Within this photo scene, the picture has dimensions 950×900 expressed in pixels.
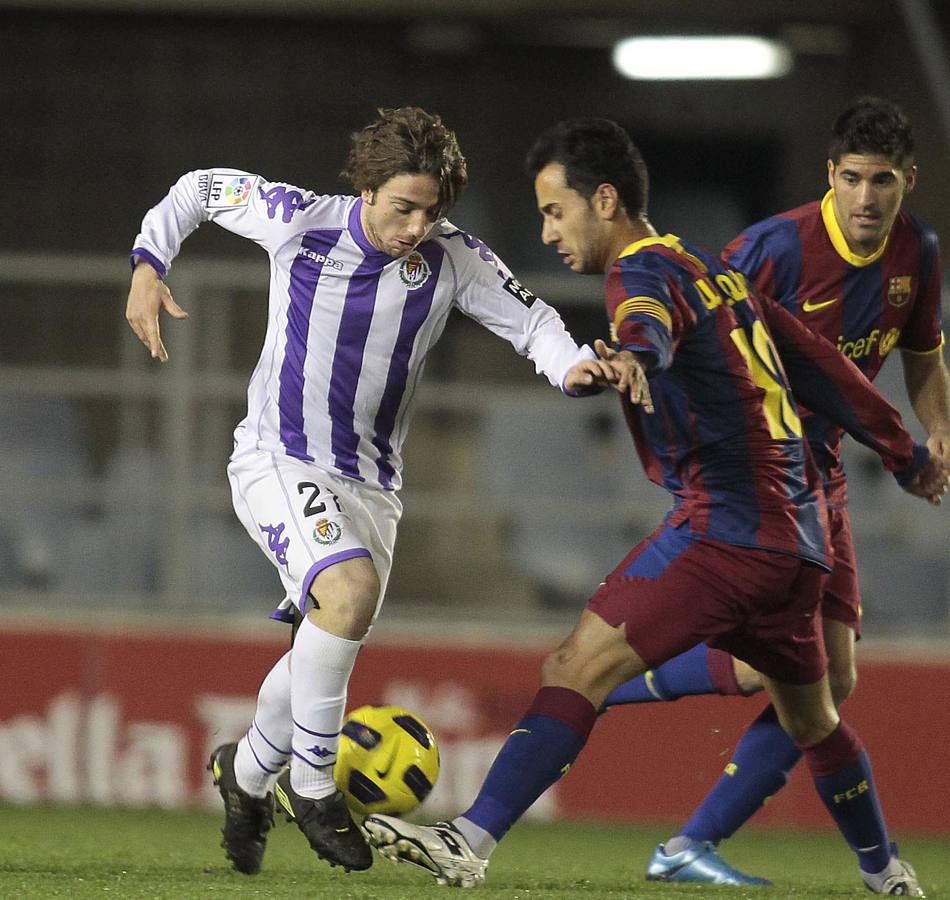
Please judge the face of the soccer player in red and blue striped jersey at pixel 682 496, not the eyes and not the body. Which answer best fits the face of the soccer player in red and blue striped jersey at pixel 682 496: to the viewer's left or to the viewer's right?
to the viewer's left

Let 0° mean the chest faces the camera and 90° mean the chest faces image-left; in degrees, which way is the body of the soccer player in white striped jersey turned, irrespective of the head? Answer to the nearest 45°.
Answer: approximately 315°

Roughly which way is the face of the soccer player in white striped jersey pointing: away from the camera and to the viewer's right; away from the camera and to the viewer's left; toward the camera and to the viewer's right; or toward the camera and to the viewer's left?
toward the camera and to the viewer's right

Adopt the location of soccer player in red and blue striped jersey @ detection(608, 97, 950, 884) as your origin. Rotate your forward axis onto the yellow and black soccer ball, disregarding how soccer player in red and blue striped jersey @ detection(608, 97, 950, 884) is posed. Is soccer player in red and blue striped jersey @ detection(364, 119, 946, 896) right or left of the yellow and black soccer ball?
left

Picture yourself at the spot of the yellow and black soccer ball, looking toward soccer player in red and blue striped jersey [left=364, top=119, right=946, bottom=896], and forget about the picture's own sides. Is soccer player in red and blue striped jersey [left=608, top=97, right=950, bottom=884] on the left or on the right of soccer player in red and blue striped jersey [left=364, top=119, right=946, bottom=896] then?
left
